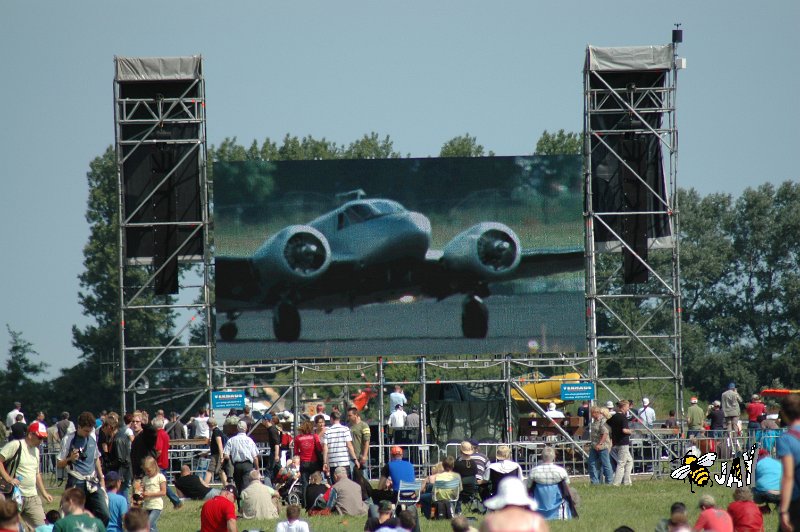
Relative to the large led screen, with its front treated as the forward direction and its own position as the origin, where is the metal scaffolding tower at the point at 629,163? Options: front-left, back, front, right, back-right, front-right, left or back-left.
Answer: left

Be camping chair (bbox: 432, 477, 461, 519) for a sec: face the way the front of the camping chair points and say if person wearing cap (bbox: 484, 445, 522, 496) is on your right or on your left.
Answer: on your right

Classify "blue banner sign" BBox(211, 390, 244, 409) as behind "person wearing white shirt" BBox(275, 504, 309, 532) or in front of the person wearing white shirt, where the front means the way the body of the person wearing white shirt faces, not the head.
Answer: in front

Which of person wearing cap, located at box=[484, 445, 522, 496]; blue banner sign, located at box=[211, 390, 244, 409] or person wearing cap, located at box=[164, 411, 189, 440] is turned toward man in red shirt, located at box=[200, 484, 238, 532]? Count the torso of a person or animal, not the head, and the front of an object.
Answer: the blue banner sign

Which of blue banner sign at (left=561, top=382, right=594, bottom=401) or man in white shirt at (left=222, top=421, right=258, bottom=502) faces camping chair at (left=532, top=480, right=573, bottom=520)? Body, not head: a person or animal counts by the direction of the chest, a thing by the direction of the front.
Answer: the blue banner sign

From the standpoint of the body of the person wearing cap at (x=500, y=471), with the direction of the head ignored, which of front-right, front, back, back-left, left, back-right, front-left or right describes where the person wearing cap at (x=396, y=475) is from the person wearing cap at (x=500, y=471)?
left

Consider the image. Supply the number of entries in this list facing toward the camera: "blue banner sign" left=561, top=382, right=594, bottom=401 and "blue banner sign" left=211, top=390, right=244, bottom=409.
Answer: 2

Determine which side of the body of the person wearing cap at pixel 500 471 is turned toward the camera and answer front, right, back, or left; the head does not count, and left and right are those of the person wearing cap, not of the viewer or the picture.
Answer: back

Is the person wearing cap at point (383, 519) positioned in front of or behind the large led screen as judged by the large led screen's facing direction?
in front

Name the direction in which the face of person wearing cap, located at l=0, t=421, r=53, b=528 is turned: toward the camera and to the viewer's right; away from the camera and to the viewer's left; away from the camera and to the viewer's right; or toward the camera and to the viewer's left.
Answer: toward the camera and to the viewer's right

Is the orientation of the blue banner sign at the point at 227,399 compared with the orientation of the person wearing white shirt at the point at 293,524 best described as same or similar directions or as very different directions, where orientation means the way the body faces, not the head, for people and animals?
very different directions

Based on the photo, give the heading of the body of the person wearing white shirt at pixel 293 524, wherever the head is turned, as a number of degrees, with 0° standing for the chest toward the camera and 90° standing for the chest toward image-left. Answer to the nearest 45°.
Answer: approximately 180°

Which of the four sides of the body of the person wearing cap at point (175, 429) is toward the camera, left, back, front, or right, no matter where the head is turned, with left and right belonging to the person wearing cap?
back

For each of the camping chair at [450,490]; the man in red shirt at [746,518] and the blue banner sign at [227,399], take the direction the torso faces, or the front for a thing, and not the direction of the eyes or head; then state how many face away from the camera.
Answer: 2
